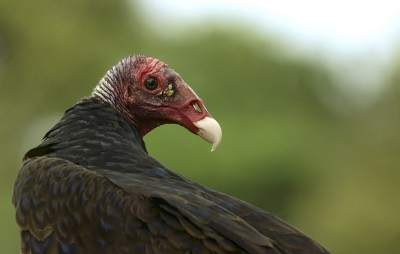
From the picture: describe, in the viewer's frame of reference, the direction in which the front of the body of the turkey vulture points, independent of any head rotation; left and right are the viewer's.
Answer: facing to the left of the viewer
